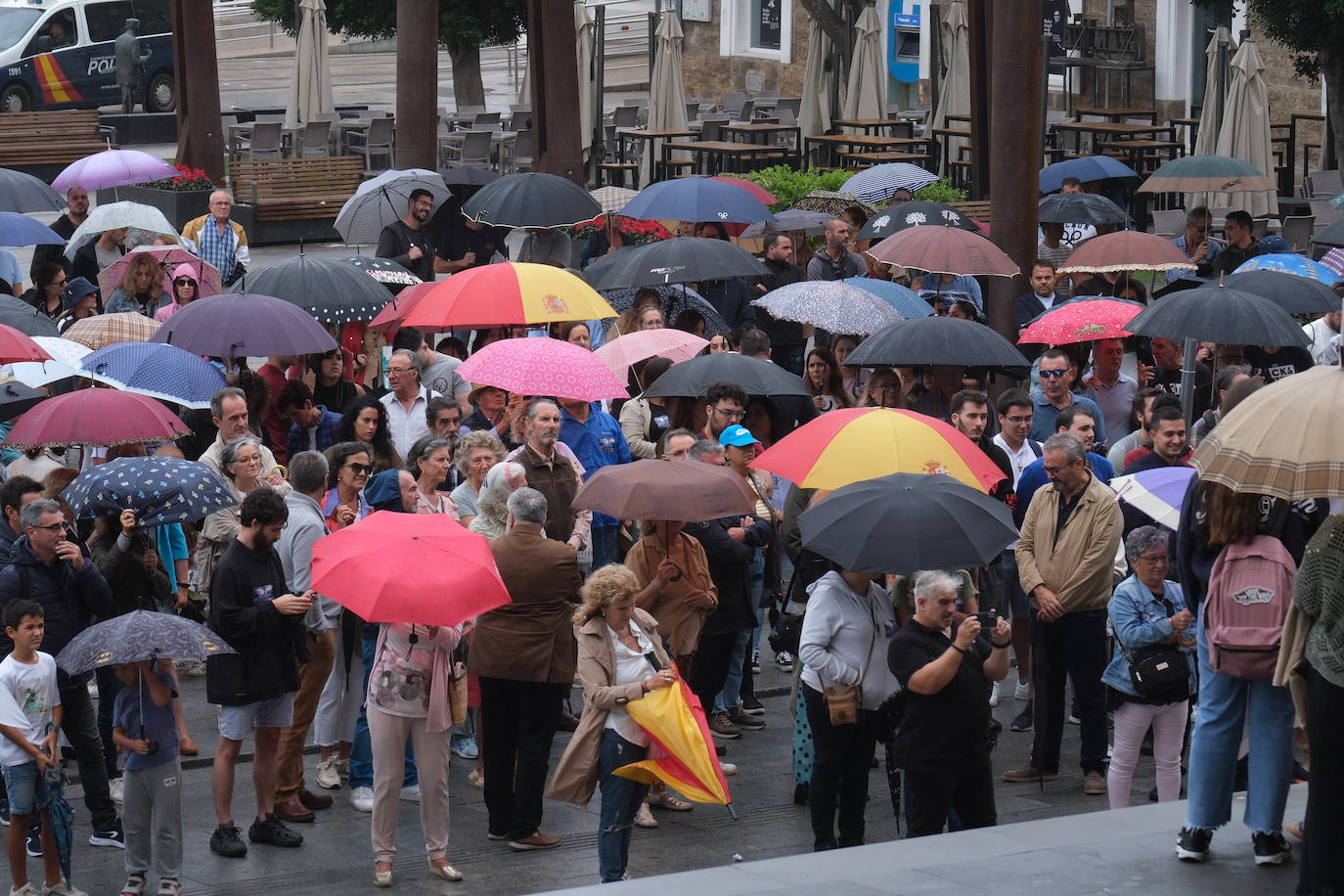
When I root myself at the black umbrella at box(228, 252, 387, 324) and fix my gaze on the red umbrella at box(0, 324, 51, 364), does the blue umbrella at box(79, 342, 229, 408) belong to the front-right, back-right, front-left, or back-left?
front-left

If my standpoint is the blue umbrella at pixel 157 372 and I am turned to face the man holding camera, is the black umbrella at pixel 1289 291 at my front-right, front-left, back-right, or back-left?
front-left

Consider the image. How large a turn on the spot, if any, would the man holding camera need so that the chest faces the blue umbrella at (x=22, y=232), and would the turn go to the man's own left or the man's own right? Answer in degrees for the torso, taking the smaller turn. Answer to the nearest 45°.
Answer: approximately 180°

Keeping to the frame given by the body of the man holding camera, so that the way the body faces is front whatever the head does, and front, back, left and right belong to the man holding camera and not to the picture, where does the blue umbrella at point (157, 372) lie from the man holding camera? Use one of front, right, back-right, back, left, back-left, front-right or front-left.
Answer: back

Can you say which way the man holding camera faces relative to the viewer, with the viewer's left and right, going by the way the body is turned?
facing the viewer and to the right of the viewer

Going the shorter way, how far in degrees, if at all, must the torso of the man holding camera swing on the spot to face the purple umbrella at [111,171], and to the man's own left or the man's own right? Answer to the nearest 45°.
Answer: approximately 180°

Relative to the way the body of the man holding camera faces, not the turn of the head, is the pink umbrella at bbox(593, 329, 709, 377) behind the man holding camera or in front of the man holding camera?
behind

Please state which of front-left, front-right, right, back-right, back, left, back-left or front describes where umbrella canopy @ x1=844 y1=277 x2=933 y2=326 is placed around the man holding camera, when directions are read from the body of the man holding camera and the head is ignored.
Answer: back-left

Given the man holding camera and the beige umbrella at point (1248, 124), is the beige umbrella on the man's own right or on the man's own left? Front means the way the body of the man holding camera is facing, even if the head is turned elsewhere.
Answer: on the man's own left
